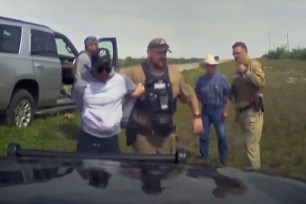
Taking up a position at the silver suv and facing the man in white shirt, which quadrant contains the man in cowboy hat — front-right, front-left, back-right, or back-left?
front-left

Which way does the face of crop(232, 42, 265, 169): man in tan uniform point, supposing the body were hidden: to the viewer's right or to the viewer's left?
to the viewer's left

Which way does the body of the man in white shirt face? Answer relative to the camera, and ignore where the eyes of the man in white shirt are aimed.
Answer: toward the camera

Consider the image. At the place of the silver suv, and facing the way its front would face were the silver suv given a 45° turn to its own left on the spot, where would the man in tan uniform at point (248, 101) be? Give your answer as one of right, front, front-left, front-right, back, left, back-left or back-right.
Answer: back-right

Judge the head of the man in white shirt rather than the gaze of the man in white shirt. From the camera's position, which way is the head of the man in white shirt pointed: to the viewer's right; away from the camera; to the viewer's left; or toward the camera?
toward the camera

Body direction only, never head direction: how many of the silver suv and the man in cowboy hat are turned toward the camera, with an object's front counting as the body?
1

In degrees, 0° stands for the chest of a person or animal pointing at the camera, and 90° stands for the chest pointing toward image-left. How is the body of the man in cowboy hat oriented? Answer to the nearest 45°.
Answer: approximately 0°

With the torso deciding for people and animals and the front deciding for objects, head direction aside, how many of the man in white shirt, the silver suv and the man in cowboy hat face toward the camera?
2

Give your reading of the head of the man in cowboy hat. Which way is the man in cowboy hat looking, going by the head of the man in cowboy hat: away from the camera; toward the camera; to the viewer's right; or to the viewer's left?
toward the camera

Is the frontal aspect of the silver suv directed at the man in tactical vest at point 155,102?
no

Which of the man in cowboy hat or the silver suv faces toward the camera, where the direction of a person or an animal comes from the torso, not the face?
the man in cowboy hat
